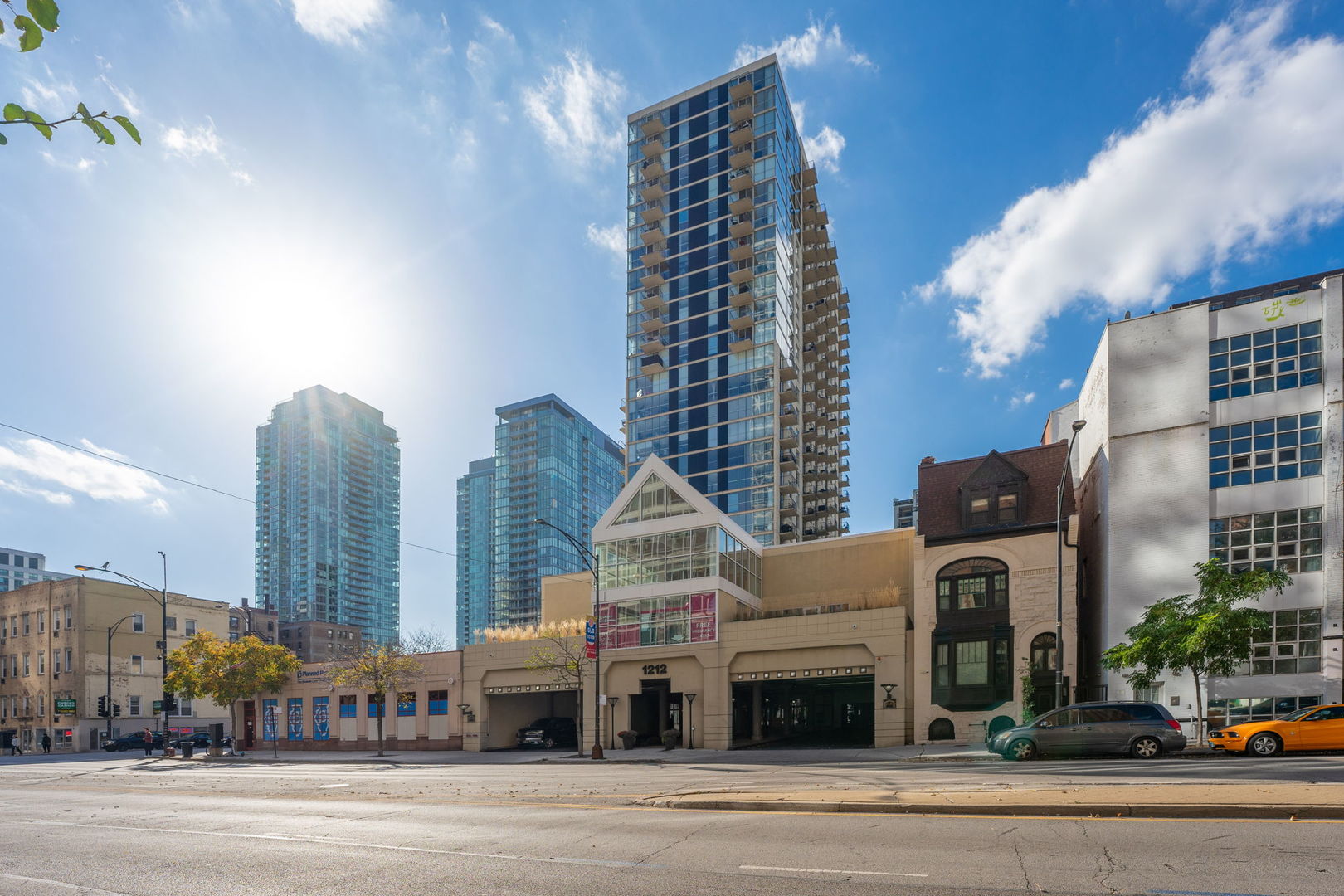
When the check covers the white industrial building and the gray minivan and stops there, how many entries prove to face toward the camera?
1

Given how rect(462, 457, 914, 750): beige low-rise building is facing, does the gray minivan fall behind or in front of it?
in front

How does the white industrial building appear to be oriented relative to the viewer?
toward the camera

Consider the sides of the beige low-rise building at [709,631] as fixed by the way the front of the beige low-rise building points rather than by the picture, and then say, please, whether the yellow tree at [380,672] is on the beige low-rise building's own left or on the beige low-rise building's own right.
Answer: on the beige low-rise building's own right

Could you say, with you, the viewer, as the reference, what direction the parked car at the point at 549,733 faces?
facing the viewer and to the left of the viewer

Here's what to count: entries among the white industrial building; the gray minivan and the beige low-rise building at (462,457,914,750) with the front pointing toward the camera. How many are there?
2

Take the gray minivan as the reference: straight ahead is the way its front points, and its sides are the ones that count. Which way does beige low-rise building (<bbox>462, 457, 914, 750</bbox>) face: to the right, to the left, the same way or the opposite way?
to the left

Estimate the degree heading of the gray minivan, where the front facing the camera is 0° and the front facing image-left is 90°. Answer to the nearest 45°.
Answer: approximately 90°
